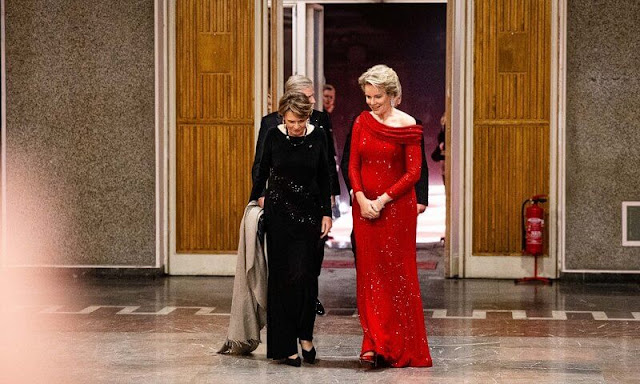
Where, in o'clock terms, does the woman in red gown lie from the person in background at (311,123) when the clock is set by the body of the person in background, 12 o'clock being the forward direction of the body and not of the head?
The woman in red gown is roughly at 11 o'clock from the person in background.

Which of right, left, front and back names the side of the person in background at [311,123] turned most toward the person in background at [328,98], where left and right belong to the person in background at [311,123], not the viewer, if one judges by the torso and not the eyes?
back

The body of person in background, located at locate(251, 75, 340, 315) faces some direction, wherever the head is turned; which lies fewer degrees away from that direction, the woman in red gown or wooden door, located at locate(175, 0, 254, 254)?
the woman in red gown

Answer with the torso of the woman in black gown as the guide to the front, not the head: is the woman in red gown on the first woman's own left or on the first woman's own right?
on the first woman's own left

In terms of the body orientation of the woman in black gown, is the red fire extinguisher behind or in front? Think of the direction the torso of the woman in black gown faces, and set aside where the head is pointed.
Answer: behind

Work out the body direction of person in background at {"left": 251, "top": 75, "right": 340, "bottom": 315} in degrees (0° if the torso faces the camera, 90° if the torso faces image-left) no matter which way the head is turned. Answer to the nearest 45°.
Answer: approximately 0°

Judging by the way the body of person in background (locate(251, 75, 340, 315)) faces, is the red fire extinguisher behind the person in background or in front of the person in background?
behind

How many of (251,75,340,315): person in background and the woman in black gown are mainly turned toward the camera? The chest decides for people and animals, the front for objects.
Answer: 2

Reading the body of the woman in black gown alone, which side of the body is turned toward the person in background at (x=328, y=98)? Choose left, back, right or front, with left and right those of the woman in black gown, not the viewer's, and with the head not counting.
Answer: back

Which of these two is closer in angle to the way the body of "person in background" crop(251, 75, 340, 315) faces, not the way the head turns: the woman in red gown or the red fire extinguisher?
the woman in red gown
